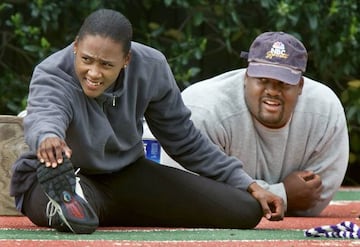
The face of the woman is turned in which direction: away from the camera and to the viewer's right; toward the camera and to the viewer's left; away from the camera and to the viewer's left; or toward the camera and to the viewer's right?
toward the camera and to the viewer's left

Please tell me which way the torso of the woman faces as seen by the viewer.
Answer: toward the camera

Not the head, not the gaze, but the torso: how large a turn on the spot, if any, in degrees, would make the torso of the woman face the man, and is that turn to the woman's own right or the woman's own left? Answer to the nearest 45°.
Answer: approximately 135° to the woman's own left
